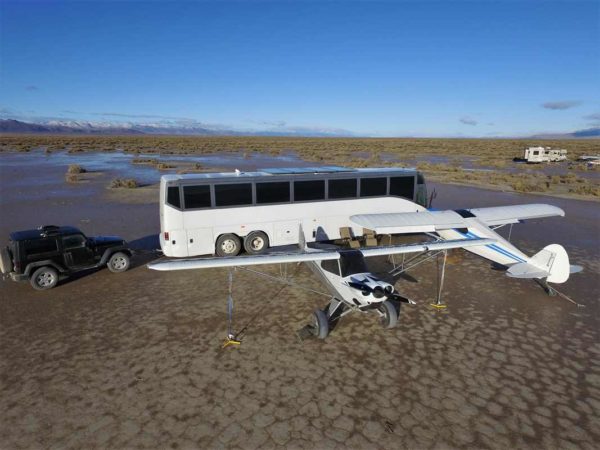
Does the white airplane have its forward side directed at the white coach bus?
no

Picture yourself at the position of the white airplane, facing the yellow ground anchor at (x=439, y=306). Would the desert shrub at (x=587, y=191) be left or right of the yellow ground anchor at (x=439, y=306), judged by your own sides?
left

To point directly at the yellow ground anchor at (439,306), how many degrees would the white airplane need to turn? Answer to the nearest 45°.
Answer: approximately 45° to its left

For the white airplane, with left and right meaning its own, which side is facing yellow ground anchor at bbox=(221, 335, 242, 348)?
right

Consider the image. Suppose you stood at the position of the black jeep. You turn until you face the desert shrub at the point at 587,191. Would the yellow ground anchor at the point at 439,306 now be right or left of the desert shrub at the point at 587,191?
right

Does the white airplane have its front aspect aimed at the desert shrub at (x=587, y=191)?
no
